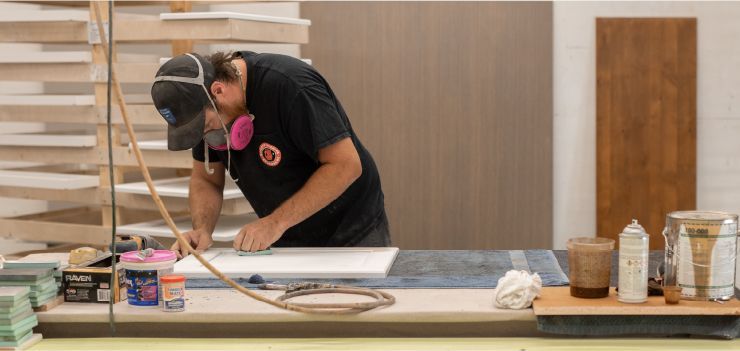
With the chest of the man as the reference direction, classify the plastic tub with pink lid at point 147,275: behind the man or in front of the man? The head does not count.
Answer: in front

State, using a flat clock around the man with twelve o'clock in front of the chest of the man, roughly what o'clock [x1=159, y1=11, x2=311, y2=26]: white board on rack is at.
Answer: The white board on rack is roughly at 4 o'clock from the man.

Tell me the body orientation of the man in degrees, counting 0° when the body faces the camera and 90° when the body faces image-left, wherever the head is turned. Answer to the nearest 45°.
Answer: approximately 45°

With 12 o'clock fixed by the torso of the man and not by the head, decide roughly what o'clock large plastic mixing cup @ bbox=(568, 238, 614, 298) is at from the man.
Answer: The large plastic mixing cup is roughly at 9 o'clock from the man.

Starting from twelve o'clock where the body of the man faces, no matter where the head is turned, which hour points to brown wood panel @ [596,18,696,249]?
The brown wood panel is roughly at 6 o'clock from the man.

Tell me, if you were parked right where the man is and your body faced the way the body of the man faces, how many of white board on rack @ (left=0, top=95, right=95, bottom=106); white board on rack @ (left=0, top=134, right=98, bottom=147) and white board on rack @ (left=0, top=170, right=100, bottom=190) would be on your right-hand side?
3

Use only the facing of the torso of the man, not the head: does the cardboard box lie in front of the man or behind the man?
in front

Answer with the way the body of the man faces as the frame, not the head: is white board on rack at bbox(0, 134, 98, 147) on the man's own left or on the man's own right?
on the man's own right

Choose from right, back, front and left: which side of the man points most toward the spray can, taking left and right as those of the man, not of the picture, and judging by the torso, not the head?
left

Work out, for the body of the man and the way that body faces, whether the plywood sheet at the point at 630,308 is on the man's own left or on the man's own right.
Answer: on the man's own left

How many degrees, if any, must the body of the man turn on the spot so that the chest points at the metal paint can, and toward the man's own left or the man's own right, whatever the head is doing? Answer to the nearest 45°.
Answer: approximately 90° to the man's own left
